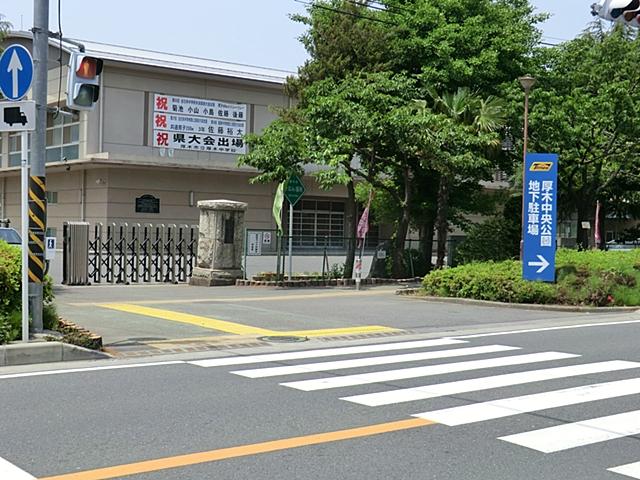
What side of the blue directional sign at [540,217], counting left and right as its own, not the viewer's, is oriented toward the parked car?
right

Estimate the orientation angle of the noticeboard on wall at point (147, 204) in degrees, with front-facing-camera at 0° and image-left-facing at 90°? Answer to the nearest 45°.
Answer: approximately 0°

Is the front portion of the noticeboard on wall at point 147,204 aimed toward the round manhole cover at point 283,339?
yes

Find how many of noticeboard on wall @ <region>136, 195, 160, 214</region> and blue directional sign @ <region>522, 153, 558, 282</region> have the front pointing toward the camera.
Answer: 2

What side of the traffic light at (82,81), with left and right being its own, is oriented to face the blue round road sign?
right

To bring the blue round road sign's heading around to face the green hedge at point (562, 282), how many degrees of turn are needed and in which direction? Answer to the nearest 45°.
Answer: approximately 135° to its left

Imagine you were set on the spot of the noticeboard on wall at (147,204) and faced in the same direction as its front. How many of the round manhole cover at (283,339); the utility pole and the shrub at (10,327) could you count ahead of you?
3

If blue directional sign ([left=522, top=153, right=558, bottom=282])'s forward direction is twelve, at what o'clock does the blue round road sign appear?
The blue round road sign is roughly at 1 o'clock from the blue directional sign.

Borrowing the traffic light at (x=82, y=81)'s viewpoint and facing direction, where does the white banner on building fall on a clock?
The white banner on building is roughly at 8 o'clock from the traffic light.

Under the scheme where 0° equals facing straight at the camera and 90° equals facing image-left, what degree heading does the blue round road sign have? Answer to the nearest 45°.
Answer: approximately 45°

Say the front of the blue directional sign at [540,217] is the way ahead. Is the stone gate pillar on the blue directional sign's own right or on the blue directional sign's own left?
on the blue directional sign's own right

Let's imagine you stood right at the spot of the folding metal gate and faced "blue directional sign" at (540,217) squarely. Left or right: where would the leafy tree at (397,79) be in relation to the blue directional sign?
left
